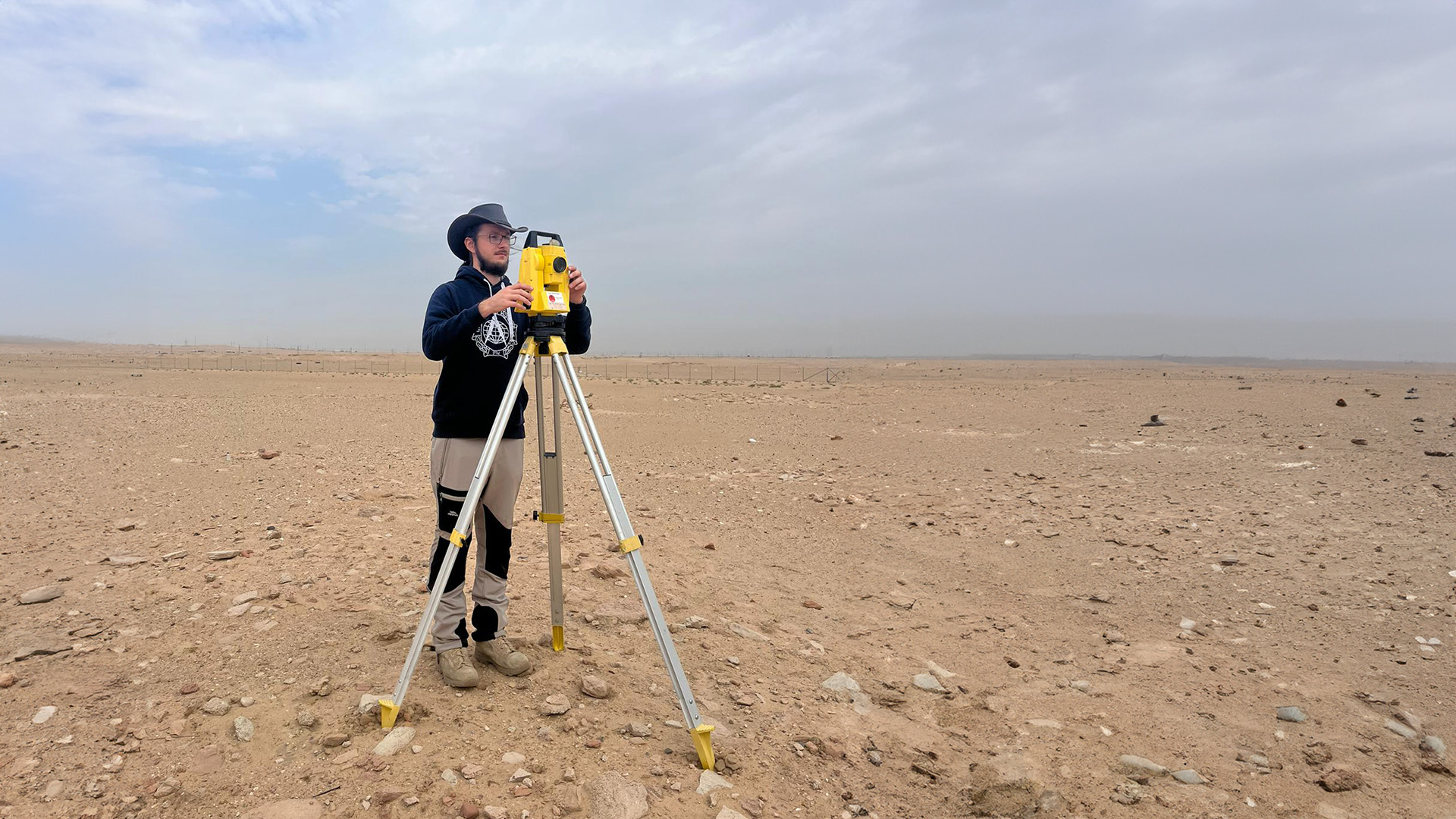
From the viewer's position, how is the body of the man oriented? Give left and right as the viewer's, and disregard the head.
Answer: facing the viewer and to the right of the viewer

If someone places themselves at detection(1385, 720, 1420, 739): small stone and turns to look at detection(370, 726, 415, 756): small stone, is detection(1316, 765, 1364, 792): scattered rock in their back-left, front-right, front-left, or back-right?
front-left

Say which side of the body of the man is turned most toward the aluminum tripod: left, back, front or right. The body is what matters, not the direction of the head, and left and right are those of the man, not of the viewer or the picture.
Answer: front

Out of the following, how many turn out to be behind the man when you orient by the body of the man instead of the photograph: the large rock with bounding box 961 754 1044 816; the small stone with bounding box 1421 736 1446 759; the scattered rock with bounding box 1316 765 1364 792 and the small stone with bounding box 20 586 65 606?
1

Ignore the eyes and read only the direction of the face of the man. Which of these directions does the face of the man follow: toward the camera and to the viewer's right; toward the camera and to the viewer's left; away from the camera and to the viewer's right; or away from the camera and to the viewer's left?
toward the camera and to the viewer's right

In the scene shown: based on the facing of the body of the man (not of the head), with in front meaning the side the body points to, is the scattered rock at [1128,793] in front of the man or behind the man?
in front

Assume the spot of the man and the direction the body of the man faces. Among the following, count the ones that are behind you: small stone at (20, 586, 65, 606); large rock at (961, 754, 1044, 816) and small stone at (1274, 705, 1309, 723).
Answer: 1
